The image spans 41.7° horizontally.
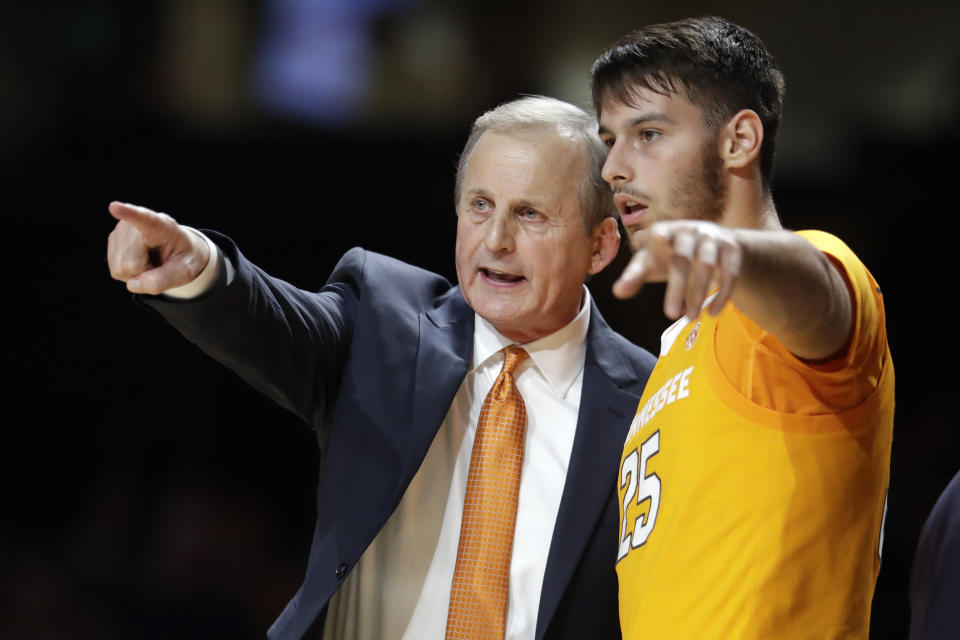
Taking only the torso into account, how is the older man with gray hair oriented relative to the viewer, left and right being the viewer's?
facing the viewer

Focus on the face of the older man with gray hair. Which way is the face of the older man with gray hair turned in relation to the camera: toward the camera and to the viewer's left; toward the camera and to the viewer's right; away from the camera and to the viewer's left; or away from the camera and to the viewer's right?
toward the camera and to the viewer's left
